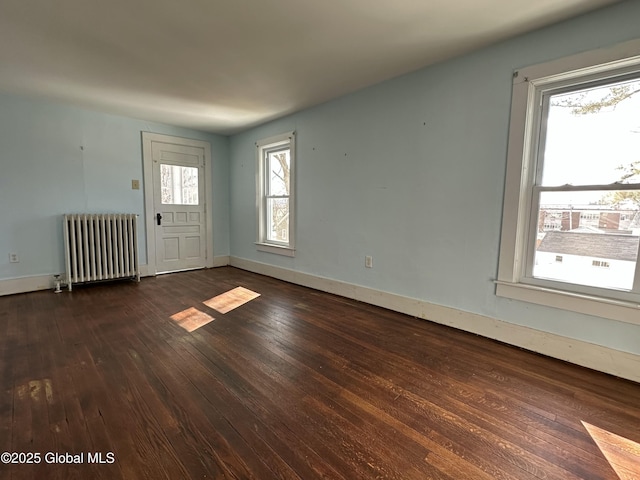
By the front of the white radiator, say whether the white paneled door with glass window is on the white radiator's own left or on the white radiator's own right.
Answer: on the white radiator's own left

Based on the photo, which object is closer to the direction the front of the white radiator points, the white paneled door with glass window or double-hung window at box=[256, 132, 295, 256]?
the double-hung window

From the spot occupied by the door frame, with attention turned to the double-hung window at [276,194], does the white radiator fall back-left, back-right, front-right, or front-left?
back-right

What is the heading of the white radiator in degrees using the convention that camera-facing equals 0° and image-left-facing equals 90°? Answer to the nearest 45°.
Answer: approximately 0°

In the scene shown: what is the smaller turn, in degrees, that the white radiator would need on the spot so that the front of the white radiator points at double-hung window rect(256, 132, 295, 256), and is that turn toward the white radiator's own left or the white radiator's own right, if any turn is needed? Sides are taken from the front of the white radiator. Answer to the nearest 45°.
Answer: approximately 90° to the white radiator's own left
